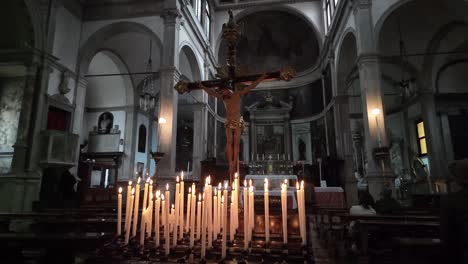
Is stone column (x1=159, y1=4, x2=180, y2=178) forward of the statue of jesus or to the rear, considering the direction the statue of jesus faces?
to the rear

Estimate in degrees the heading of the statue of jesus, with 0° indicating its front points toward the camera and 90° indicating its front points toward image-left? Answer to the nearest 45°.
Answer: approximately 0°

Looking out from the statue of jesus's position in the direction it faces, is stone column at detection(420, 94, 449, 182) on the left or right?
on its left

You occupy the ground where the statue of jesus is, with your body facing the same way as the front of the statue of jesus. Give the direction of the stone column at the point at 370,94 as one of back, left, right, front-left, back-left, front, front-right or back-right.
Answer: back-left

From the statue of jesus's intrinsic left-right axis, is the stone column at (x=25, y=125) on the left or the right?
on its right

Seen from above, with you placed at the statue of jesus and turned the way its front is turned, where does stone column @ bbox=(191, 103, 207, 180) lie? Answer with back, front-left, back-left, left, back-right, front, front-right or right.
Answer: back
